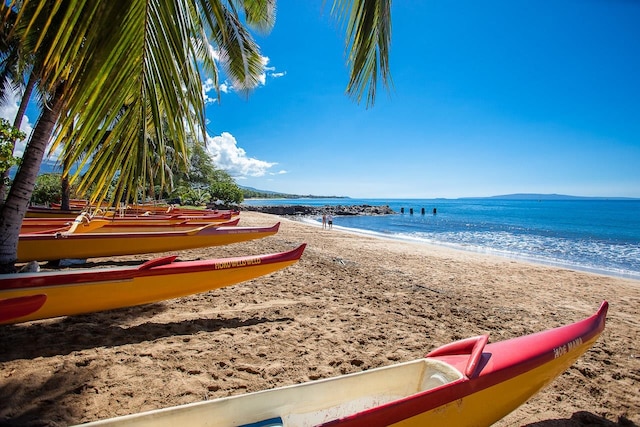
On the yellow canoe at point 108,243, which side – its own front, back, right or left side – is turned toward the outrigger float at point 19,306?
right

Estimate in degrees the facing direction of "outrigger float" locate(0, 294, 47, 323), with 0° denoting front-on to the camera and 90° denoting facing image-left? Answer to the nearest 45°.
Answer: approximately 270°

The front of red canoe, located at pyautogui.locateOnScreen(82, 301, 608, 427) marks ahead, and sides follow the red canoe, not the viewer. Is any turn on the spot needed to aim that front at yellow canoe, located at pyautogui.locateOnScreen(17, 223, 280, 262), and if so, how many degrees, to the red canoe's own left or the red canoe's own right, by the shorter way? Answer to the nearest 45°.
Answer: approximately 90° to the red canoe's own left

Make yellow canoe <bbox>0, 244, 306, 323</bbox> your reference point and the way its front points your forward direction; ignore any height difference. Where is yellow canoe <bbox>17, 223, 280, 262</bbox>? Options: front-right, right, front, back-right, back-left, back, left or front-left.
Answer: left

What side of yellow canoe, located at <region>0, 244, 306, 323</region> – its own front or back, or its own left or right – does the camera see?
right

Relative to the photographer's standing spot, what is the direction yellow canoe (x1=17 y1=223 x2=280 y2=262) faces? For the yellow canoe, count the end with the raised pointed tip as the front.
facing to the right of the viewer

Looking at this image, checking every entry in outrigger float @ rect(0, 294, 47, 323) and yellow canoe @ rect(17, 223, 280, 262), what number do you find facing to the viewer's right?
2

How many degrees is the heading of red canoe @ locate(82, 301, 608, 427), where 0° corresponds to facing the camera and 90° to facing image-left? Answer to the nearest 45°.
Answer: approximately 225°
